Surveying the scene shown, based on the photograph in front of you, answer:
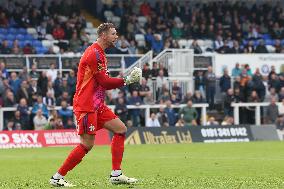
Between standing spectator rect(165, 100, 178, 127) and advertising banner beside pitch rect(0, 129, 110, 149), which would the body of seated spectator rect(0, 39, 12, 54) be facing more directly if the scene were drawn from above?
the advertising banner beside pitch

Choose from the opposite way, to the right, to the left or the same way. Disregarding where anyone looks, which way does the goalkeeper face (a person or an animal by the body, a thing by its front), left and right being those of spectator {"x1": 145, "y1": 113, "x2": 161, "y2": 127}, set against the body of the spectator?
to the left

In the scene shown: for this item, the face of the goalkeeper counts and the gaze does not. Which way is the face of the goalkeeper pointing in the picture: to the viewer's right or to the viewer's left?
to the viewer's right

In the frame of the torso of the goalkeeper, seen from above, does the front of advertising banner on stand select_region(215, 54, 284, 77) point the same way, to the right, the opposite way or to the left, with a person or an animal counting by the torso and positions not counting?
to the right

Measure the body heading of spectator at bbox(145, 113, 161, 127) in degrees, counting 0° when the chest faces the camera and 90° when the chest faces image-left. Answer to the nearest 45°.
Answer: approximately 0°

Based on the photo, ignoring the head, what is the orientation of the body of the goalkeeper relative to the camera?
to the viewer's right

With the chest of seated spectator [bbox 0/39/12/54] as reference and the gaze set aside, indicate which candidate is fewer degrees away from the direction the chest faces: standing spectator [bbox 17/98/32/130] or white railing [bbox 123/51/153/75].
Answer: the standing spectator

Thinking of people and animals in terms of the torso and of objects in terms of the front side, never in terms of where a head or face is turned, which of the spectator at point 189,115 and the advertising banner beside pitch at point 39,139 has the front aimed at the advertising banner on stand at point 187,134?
the spectator
